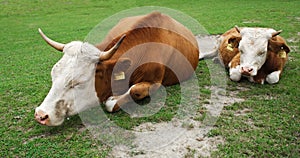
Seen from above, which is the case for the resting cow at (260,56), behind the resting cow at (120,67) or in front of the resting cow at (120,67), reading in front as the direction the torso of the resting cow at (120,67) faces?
behind

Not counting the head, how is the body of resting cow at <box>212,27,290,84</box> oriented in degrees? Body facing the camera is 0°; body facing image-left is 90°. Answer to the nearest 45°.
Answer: approximately 0°

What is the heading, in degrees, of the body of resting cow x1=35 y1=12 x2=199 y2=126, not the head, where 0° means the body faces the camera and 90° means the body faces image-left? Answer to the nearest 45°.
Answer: approximately 45°

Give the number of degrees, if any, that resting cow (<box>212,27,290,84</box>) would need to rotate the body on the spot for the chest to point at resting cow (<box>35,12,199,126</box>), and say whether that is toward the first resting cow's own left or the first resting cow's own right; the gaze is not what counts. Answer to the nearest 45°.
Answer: approximately 45° to the first resting cow's own right
